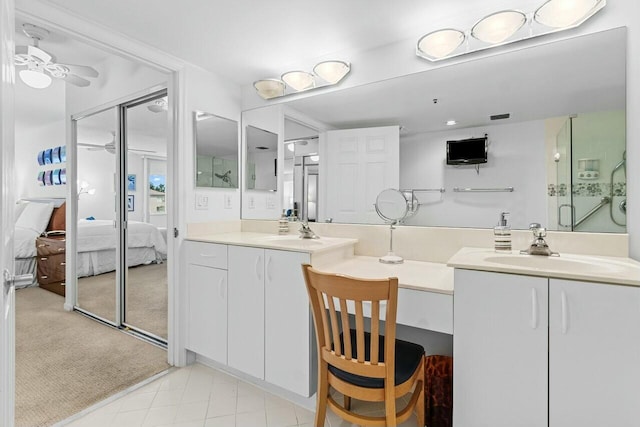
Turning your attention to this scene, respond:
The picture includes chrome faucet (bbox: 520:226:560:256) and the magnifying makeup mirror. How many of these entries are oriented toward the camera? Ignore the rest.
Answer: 2

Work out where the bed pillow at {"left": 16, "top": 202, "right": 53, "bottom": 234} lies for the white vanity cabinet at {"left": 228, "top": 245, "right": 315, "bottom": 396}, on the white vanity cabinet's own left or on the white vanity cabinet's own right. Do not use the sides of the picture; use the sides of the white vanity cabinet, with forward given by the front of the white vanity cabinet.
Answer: on the white vanity cabinet's own right

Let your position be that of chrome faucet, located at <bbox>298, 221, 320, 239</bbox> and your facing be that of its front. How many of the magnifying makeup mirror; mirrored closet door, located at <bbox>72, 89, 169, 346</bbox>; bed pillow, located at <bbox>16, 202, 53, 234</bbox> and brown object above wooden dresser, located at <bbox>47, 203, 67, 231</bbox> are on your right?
3

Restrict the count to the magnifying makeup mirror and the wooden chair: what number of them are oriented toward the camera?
1

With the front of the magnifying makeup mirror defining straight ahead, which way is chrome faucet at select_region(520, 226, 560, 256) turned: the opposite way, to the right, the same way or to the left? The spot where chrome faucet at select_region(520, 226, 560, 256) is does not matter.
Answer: the same way

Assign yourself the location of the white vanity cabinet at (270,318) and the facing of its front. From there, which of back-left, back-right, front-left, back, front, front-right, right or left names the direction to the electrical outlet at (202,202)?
right

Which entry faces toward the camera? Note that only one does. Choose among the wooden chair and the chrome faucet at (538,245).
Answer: the chrome faucet

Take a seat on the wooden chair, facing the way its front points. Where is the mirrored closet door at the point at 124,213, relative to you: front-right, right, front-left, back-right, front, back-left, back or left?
left

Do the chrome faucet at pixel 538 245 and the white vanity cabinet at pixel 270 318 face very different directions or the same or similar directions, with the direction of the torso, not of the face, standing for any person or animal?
same or similar directions

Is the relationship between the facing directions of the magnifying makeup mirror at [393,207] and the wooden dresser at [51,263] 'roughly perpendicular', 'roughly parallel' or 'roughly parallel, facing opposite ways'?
roughly parallel

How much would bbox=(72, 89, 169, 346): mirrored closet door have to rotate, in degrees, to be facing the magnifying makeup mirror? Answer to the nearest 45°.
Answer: approximately 90° to its left

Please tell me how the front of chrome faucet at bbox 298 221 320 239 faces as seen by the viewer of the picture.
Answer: facing the viewer and to the left of the viewer

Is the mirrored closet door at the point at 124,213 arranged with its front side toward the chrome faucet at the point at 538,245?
no

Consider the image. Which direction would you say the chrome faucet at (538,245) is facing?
toward the camera

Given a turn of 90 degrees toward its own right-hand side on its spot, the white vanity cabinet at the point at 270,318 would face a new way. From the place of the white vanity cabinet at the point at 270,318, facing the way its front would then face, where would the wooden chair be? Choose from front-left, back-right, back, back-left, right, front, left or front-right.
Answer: back

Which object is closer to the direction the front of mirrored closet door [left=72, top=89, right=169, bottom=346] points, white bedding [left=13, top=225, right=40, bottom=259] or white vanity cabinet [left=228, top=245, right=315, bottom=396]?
the white vanity cabinet

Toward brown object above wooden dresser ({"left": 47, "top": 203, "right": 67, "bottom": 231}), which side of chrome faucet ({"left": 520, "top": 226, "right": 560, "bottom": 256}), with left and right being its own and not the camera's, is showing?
right

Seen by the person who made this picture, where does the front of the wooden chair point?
facing away from the viewer and to the right of the viewer

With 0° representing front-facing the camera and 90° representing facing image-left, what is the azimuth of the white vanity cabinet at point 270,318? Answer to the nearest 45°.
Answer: approximately 45°
